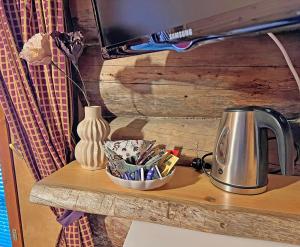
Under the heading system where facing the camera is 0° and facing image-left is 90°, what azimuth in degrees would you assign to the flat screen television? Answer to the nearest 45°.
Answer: approximately 45°
